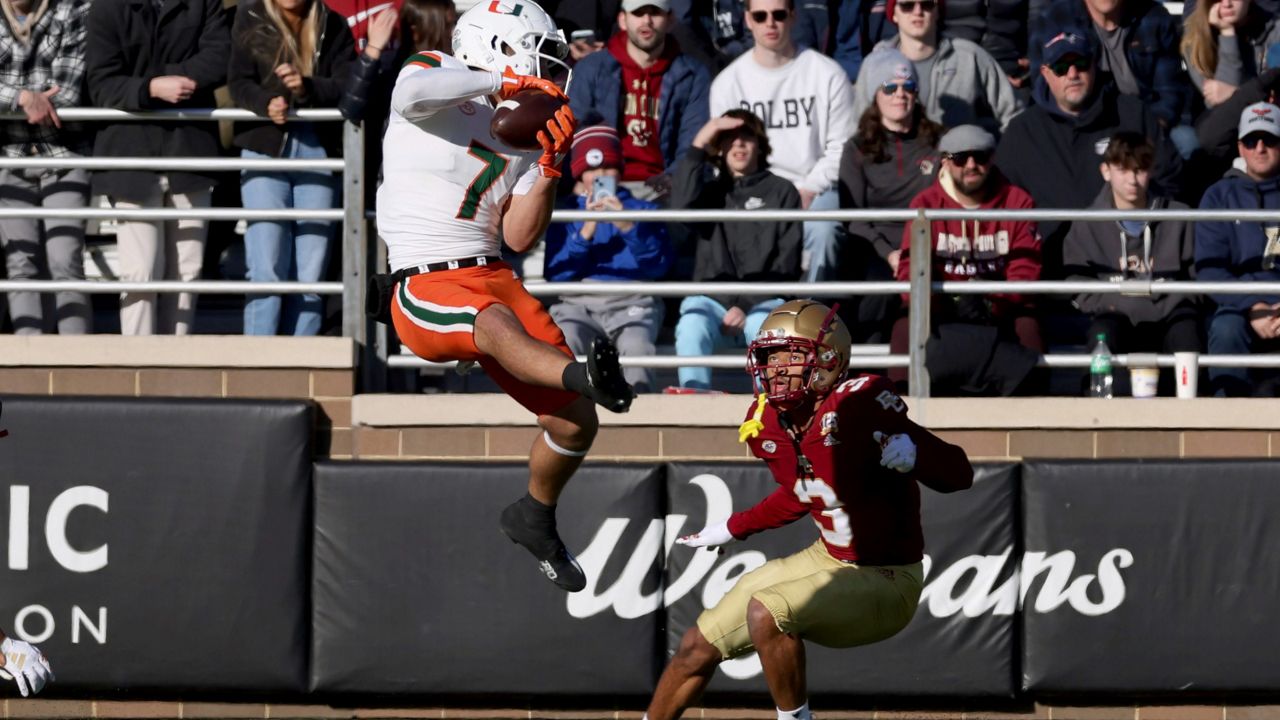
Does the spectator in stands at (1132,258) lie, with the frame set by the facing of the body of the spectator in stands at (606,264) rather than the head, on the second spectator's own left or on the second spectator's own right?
on the second spectator's own left

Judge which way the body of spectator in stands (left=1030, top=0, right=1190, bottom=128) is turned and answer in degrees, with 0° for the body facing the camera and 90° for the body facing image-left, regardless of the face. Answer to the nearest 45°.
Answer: approximately 0°

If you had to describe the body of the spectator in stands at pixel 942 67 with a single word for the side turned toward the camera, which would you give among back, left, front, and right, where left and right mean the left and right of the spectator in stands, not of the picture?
front

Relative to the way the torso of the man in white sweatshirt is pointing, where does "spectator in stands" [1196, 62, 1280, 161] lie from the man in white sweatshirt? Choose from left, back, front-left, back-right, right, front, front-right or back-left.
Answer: left

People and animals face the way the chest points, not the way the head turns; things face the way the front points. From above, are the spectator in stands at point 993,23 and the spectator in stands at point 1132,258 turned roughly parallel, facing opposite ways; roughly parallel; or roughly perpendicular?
roughly parallel

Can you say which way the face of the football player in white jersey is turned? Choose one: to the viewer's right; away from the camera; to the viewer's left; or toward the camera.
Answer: to the viewer's right

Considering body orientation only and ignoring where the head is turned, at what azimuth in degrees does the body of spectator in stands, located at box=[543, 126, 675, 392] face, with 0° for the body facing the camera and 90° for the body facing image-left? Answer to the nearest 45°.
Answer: approximately 0°

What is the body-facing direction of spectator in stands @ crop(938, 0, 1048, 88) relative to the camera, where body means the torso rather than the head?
toward the camera

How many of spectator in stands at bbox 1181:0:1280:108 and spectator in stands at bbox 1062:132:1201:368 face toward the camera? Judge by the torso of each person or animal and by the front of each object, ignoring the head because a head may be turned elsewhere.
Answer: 2

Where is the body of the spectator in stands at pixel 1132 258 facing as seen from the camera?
toward the camera

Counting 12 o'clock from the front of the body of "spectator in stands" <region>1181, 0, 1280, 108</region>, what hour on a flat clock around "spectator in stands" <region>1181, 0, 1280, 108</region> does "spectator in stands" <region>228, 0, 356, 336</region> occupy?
"spectator in stands" <region>228, 0, 356, 336</region> is roughly at 2 o'clock from "spectator in stands" <region>1181, 0, 1280, 108</region>.

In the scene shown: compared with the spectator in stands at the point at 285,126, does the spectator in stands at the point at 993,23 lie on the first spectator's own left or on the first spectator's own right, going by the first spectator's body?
on the first spectator's own left

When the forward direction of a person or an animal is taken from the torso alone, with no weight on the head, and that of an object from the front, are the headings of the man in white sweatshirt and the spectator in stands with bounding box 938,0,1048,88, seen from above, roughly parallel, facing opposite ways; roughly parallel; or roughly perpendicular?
roughly parallel
